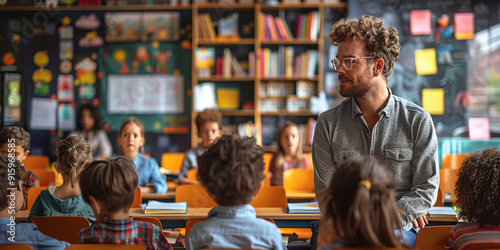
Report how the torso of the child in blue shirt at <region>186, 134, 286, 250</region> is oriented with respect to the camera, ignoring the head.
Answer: away from the camera

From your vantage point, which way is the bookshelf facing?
toward the camera

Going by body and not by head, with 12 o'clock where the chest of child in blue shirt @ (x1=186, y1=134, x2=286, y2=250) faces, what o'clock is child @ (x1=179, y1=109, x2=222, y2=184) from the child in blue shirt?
The child is roughly at 12 o'clock from the child in blue shirt.

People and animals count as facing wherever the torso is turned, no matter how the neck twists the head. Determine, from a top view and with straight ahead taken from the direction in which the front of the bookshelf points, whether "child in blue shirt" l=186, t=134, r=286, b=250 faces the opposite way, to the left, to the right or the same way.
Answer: the opposite way

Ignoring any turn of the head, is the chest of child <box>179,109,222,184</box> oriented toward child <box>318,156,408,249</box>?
yes

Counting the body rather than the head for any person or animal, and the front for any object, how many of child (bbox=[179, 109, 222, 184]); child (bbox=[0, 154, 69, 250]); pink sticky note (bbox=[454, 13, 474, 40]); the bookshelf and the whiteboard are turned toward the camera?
4

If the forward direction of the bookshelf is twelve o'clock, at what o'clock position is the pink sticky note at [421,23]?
The pink sticky note is roughly at 9 o'clock from the bookshelf.

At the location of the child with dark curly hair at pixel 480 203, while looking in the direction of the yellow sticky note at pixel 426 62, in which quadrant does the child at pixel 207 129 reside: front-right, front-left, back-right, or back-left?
front-left

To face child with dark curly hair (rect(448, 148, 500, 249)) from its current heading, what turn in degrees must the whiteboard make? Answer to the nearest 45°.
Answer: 0° — it already faces them

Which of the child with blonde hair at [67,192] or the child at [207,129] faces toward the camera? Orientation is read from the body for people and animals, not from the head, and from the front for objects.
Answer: the child

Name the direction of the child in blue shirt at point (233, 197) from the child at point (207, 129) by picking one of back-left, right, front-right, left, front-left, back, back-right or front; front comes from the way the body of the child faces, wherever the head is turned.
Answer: front

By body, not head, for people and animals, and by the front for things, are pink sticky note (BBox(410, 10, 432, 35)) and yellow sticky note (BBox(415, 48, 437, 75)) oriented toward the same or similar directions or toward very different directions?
same or similar directions

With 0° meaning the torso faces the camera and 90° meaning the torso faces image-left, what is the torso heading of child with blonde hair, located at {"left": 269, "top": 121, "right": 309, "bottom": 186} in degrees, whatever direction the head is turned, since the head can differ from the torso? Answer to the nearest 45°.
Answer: approximately 0°

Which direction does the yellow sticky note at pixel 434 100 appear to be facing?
toward the camera

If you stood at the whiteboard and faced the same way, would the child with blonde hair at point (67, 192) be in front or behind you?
in front

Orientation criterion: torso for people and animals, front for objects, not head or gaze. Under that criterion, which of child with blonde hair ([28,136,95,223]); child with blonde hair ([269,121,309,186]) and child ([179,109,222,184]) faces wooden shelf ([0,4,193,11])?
child with blonde hair ([28,136,95,223])

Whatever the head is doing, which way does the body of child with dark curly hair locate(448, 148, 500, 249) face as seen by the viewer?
away from the camera

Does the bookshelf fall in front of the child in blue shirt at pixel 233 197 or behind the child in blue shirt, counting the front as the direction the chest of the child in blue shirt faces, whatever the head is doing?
in front

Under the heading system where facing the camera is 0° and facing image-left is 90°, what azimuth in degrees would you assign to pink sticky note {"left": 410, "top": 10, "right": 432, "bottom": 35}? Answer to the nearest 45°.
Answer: approximately 0°

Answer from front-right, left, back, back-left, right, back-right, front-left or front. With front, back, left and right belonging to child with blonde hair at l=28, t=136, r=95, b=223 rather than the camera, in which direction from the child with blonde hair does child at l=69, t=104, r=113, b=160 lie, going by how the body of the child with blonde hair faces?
front
